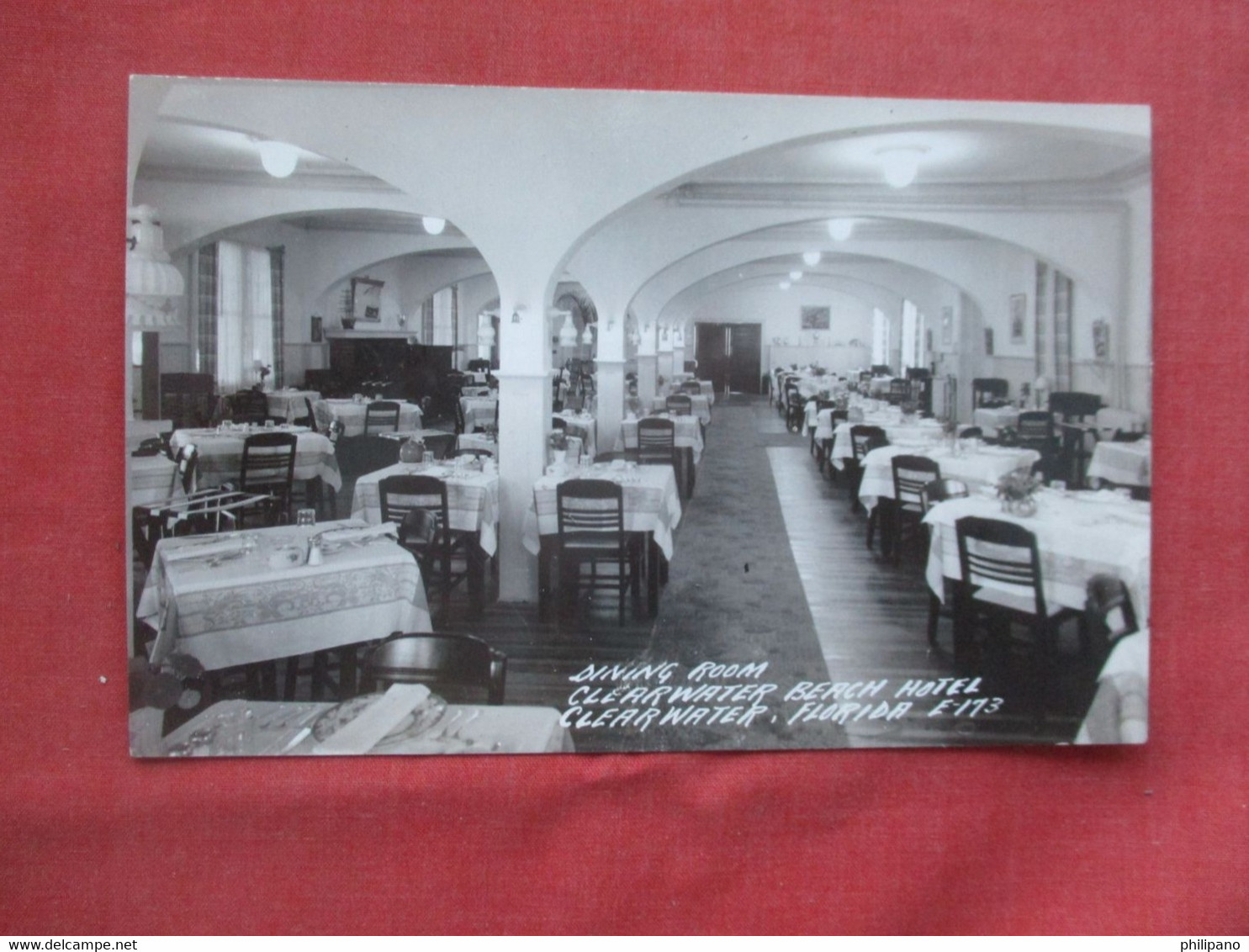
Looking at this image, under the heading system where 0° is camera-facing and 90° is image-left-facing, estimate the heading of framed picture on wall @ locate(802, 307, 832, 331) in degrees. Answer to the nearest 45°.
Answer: approximately 0°

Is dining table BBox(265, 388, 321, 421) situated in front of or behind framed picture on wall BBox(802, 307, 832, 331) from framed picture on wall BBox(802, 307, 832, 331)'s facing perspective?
in front

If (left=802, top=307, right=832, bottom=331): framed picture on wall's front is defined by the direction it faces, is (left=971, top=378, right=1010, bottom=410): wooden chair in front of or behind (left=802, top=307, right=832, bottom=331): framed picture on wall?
in front

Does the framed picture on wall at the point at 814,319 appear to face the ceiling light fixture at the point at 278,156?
yes

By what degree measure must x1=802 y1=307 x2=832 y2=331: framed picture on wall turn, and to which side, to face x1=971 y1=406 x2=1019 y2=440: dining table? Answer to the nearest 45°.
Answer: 0° — it already faces it

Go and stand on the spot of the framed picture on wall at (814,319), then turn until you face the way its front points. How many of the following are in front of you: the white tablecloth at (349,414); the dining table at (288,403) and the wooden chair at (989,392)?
3
